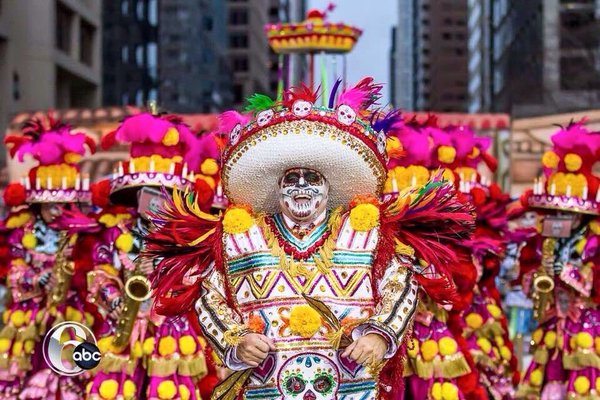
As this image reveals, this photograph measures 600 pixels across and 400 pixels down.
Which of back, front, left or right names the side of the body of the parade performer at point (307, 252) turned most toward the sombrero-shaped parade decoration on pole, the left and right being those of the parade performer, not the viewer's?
back

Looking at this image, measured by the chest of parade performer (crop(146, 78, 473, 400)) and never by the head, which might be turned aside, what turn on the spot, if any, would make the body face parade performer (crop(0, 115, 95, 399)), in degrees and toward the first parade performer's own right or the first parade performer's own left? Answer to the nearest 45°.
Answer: approximately 135° to the first parade performer's own right

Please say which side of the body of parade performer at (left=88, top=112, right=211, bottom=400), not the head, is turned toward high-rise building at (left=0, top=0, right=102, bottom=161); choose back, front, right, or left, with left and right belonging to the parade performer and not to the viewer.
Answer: back

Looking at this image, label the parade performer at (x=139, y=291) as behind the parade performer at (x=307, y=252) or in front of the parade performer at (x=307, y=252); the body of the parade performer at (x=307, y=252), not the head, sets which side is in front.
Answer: behind

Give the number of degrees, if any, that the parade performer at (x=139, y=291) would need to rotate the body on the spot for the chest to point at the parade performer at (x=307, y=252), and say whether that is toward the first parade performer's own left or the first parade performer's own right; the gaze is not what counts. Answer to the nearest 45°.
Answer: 0° — they already face them

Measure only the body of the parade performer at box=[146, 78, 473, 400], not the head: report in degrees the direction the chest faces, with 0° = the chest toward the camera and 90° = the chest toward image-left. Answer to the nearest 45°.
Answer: approximately 0°

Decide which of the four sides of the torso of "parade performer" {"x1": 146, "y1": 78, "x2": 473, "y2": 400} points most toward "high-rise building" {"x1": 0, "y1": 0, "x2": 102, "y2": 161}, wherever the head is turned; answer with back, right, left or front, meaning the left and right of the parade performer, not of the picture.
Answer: back

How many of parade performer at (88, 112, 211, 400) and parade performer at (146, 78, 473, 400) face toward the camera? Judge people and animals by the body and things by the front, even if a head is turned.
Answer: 2
